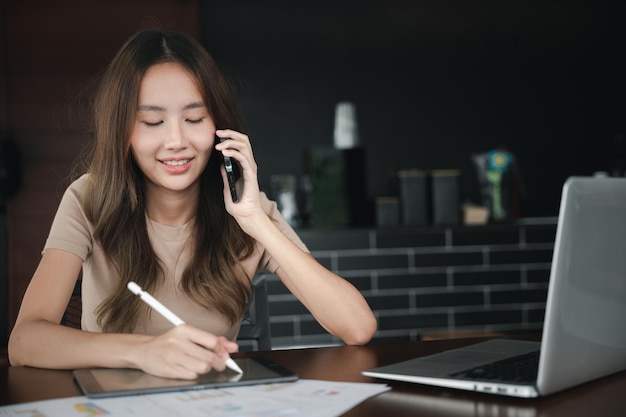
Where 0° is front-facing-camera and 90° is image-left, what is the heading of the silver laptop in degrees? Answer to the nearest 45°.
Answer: approximately 135°

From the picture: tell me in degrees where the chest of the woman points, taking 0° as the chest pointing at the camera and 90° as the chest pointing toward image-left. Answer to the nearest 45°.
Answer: approximately 0°

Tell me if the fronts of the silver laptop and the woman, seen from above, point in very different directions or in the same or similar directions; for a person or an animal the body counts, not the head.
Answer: very different directions

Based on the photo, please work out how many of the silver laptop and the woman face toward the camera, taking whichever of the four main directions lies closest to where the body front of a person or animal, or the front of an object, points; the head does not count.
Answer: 1

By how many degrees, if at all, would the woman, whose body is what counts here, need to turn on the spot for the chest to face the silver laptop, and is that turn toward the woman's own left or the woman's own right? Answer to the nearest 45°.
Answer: approximately 45° to the woman's own left

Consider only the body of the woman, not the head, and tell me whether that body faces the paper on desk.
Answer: yes
